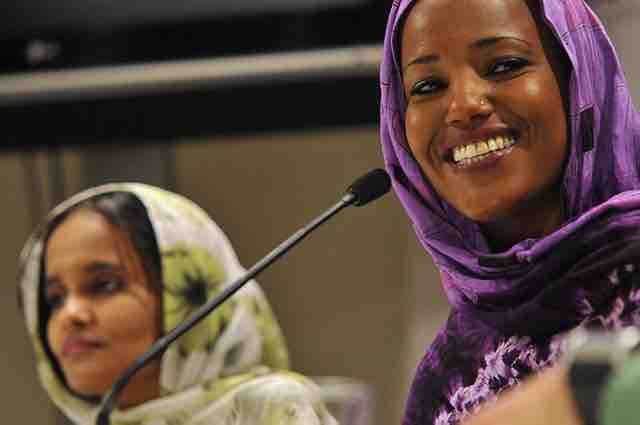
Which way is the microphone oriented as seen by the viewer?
to the viewer's right

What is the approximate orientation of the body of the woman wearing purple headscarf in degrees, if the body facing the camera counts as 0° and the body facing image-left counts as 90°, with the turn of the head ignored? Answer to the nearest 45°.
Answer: approximately 45°

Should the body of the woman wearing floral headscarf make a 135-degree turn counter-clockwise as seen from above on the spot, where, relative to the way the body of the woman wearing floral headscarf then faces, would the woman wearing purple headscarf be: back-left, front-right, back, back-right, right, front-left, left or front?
front-right

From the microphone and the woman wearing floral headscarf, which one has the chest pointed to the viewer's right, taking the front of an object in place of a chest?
the microphone

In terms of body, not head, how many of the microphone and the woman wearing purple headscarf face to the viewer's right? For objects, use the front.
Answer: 1
